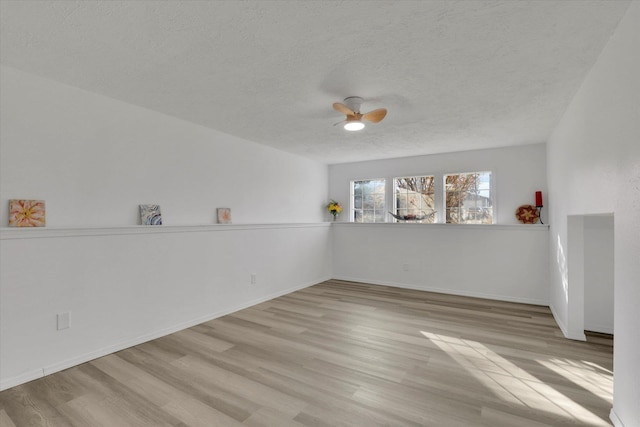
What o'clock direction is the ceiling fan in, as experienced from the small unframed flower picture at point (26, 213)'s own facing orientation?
The ceiling fan is roughly at 10 o'clock from the small unframed flower picture.

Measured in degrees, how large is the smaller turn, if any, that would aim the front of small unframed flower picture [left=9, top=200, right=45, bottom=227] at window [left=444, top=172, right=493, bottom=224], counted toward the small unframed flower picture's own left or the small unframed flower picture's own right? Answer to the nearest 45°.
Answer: approximately 90° to the small unframed flower picture's own left

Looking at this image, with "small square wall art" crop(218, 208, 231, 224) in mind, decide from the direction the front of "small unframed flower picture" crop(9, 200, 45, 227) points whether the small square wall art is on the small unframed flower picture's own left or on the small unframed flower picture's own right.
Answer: on the small unframed flower picture's own left

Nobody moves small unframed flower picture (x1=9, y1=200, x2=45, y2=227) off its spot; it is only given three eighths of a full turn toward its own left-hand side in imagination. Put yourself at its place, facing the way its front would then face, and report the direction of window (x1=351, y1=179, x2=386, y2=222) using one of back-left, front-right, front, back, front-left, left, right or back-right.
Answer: front-right

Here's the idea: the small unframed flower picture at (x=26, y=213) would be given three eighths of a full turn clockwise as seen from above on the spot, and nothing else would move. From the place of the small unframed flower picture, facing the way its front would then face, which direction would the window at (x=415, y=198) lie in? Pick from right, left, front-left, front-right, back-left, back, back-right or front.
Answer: back-right
